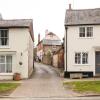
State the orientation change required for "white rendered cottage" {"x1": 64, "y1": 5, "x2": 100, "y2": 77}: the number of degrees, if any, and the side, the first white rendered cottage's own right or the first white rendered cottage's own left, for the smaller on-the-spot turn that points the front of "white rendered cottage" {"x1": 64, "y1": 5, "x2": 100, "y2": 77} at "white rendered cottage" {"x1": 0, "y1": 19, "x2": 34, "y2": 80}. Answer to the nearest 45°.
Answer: approximately 90° to the first white rendered cottage's own right

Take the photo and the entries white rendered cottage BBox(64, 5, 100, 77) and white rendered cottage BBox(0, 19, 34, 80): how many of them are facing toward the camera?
2

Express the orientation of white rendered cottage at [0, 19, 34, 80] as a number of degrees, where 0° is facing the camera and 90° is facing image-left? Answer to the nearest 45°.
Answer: approximately 0°

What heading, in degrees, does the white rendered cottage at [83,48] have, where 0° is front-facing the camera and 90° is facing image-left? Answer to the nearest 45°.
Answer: approximately 0°

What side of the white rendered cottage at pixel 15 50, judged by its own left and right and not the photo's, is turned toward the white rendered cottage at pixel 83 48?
left
